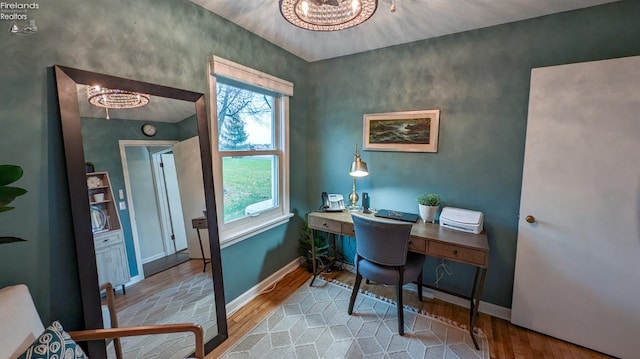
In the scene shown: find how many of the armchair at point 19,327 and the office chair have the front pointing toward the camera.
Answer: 0

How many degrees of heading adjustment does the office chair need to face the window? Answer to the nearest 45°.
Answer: approximately 135° to its left

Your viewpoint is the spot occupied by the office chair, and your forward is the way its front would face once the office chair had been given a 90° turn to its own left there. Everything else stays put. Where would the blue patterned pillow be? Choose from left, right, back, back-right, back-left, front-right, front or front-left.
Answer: left

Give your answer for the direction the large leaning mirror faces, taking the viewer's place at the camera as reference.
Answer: facing the viewer and to the right of the viewer

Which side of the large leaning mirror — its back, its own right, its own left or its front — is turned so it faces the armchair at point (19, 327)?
right

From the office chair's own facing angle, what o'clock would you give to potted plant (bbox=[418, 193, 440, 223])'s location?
The potted plant is roughly at 12 o'clock from the office chair.

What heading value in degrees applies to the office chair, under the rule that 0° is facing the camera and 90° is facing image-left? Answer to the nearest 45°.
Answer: approximately 225°

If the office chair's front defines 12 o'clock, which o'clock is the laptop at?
The laptop is roughly at 11 o'clock from the office chair.

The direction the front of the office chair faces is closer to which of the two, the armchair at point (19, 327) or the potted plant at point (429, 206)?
the potted plant

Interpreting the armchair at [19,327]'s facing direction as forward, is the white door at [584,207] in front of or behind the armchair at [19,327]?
in front

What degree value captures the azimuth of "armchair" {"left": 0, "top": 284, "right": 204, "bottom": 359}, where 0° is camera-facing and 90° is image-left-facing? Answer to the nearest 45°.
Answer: approximately 270°

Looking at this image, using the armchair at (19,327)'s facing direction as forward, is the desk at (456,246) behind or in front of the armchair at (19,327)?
in front
